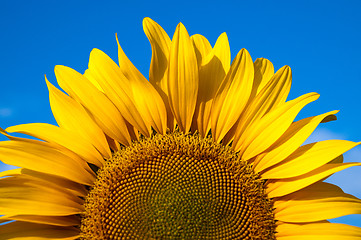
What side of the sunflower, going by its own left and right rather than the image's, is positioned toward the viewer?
front
